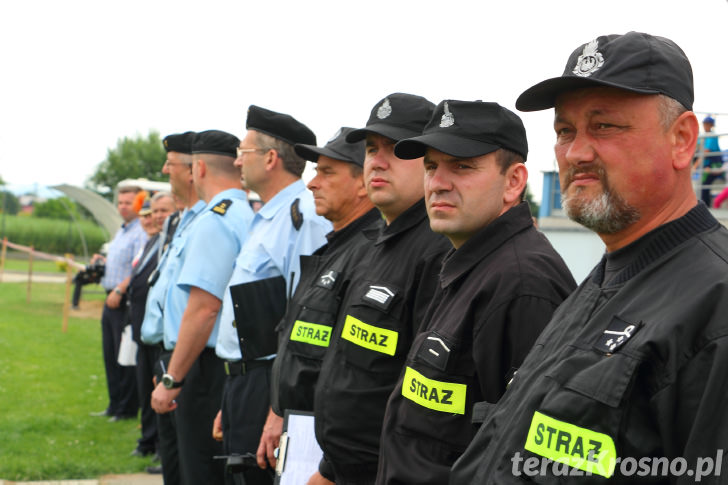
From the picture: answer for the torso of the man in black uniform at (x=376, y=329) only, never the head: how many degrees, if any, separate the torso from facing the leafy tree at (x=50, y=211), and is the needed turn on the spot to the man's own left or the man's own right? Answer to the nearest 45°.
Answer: approximately 90° to the man's own right

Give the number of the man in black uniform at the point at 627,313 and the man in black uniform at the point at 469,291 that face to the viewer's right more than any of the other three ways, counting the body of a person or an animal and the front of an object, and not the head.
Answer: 0

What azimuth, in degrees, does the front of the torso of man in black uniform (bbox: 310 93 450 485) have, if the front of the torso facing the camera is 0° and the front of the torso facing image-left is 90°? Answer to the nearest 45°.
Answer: approximately 45°

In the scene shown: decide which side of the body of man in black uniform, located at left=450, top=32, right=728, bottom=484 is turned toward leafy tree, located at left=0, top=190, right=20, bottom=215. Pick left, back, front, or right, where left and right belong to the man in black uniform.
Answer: right

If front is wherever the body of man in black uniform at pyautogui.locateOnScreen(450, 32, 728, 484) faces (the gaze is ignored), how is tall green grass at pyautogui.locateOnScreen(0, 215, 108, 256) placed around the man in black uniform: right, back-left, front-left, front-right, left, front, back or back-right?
right

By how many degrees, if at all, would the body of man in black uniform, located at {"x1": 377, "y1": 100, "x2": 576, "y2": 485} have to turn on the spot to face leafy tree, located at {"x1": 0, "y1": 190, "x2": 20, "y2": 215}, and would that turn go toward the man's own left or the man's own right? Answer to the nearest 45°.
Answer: approximately 90° to the man's own right

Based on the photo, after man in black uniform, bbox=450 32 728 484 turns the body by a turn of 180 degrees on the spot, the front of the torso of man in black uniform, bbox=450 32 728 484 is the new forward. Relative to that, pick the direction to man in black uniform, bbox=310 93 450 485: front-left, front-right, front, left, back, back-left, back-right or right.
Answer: left

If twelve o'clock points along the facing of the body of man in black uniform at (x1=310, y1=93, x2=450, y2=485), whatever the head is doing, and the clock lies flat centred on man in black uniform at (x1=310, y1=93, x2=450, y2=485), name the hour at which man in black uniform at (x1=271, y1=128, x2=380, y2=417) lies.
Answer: man in black uniform at (x1=271, y1=128, x2=380, y2=417) is roughly at 4 o'clock from man in black uniform at (x1=310, y1=93, x2=450, y2=485).

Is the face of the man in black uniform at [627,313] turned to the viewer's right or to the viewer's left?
to the viewer's left

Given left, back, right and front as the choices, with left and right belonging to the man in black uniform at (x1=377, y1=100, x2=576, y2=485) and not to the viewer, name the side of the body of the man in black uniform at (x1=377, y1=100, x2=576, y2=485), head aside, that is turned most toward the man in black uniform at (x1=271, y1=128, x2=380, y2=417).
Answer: right

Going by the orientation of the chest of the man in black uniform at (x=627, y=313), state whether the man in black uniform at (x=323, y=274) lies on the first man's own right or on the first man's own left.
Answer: on the first man's own right

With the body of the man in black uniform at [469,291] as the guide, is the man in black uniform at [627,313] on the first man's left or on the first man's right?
on the first man's left

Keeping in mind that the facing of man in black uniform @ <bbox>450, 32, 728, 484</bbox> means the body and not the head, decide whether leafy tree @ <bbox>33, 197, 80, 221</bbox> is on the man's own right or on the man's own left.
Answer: on the man's own right

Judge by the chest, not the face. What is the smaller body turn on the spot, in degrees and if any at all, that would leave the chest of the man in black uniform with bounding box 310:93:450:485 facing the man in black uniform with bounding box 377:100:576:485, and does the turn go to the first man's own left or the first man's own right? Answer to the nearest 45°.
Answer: approximately 90° to the first man's own left

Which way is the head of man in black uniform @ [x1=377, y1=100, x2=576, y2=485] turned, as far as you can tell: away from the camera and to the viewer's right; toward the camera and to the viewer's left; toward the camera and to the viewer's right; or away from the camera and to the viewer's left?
toward the camera and to the viewer's left

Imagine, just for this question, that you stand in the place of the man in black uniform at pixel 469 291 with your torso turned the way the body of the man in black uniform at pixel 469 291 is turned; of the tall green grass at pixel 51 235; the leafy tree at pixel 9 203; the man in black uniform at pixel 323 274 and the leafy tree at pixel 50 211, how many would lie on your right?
4
